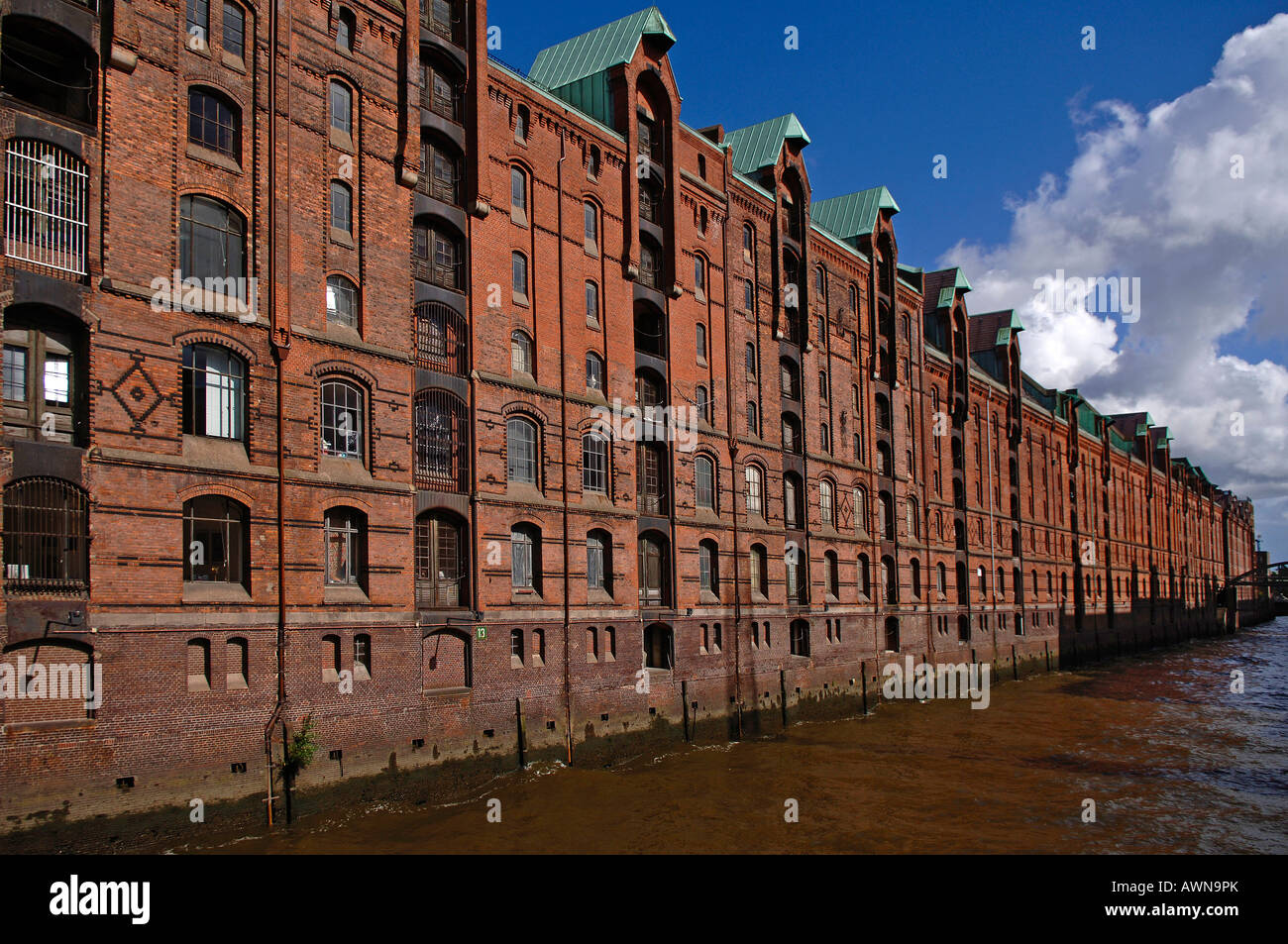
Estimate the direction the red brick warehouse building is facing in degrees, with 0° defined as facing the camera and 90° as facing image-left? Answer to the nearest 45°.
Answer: approximately 315°
